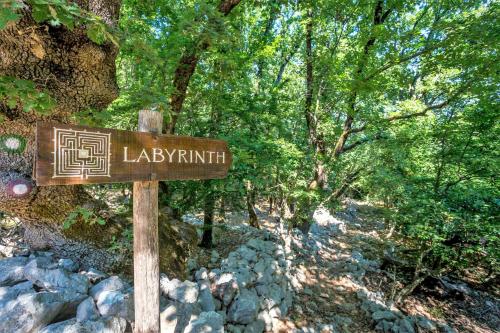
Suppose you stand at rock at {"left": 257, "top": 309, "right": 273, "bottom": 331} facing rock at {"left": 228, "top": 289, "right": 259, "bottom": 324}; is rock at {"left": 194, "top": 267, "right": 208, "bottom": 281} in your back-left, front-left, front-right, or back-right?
front-right

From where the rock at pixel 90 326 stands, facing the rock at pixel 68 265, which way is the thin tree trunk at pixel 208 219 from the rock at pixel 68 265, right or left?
right

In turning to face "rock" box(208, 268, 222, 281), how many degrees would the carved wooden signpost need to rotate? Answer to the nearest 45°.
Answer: approximately 135° to its left

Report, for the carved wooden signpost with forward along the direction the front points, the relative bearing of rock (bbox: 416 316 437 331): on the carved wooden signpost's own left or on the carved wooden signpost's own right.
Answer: on the carved wooden signpost's own left

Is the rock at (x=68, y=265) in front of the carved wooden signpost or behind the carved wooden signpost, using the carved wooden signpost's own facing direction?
behind

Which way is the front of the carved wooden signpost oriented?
toward the camera

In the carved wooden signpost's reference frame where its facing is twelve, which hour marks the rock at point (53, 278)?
The rock is roughly at 5 o'clock from the carved wooden signpost.

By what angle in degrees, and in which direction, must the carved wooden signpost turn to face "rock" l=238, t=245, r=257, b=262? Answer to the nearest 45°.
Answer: approximately 135° to its left
